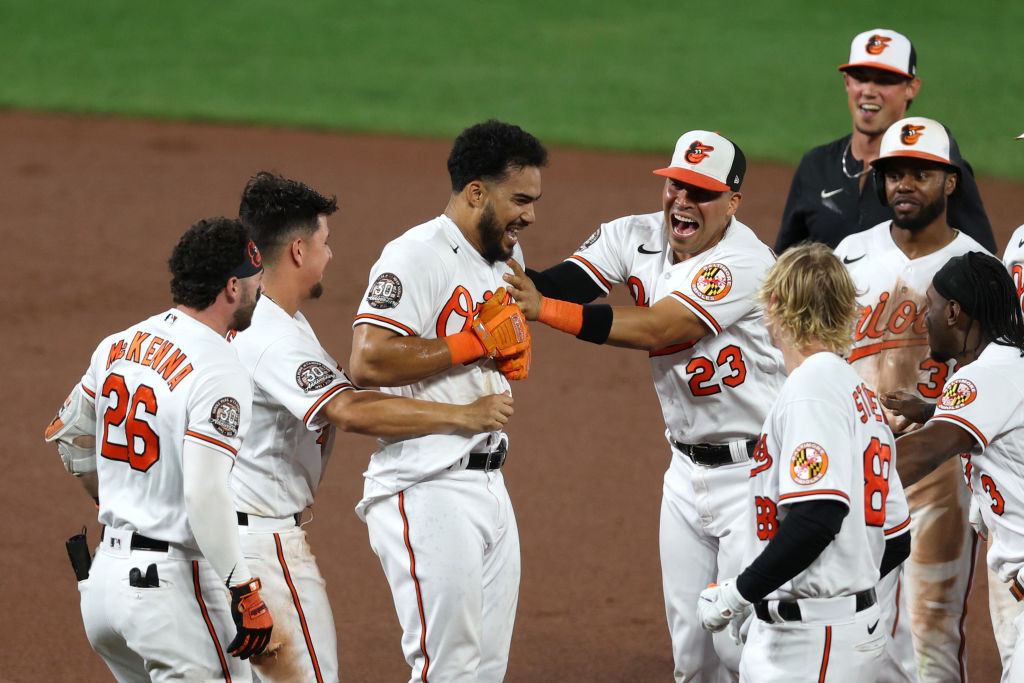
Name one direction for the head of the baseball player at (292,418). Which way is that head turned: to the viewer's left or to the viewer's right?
to the viewer's right

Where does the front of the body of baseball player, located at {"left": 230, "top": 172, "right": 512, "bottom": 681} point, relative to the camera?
to the viewer's right

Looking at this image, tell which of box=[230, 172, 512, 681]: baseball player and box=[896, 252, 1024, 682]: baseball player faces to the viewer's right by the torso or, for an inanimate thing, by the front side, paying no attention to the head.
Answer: box=[230, 172, 512, 681]: baseball player

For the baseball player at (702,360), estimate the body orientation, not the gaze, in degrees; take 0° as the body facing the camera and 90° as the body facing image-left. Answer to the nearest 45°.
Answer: approximately 45°

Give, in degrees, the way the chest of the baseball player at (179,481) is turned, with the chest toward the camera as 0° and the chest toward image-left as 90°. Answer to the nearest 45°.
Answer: approximately 225°

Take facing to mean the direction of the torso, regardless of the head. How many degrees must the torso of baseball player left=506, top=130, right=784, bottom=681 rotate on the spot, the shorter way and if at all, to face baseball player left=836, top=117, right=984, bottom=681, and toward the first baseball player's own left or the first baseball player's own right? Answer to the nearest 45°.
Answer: approximately 135° to the first baseball player's own left

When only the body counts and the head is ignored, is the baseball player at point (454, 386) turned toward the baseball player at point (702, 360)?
no

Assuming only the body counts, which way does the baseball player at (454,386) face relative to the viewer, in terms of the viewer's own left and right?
facing the viewer and to the right of the viewer

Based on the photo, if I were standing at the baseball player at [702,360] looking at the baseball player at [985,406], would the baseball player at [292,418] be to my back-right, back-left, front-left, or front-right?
back-right

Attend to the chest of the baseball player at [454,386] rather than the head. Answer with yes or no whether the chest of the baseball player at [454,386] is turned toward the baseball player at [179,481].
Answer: no

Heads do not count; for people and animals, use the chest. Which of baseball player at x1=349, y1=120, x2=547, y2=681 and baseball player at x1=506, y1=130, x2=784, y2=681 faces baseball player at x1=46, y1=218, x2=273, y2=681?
baseball player at x1=506, y1=130, x2=784, y2=681

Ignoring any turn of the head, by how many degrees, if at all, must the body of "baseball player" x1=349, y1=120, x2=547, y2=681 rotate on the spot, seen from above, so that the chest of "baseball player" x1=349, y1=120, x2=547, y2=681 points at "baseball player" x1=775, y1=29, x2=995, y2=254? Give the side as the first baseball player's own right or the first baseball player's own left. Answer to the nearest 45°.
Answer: approximately 90° to the first baseball player's own left

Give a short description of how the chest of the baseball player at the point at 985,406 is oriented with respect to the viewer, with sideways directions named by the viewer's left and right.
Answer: facing to the left of the viewer

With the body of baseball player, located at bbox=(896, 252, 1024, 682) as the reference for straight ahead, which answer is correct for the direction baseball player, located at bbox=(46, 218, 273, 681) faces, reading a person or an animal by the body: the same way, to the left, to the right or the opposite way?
to the right

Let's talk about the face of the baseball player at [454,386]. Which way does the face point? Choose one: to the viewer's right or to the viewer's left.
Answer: to the viewer's right

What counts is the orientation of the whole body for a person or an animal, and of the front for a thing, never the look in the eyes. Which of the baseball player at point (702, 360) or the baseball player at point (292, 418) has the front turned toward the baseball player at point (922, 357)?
the baseball player at point (292, 418)

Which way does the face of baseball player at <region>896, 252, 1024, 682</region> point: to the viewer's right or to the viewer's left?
to the viewer's left

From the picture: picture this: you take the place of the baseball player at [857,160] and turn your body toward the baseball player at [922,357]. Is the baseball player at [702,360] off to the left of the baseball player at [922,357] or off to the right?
right

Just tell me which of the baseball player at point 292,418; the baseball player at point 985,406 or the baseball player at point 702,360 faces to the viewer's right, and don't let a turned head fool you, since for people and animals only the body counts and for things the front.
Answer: the baseball player at point 292,418

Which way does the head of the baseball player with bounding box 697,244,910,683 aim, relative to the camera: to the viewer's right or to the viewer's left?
to the viewer's left

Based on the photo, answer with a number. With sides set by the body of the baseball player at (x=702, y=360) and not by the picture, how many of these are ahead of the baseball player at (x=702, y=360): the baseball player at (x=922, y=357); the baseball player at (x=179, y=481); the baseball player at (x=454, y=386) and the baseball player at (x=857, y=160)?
2
